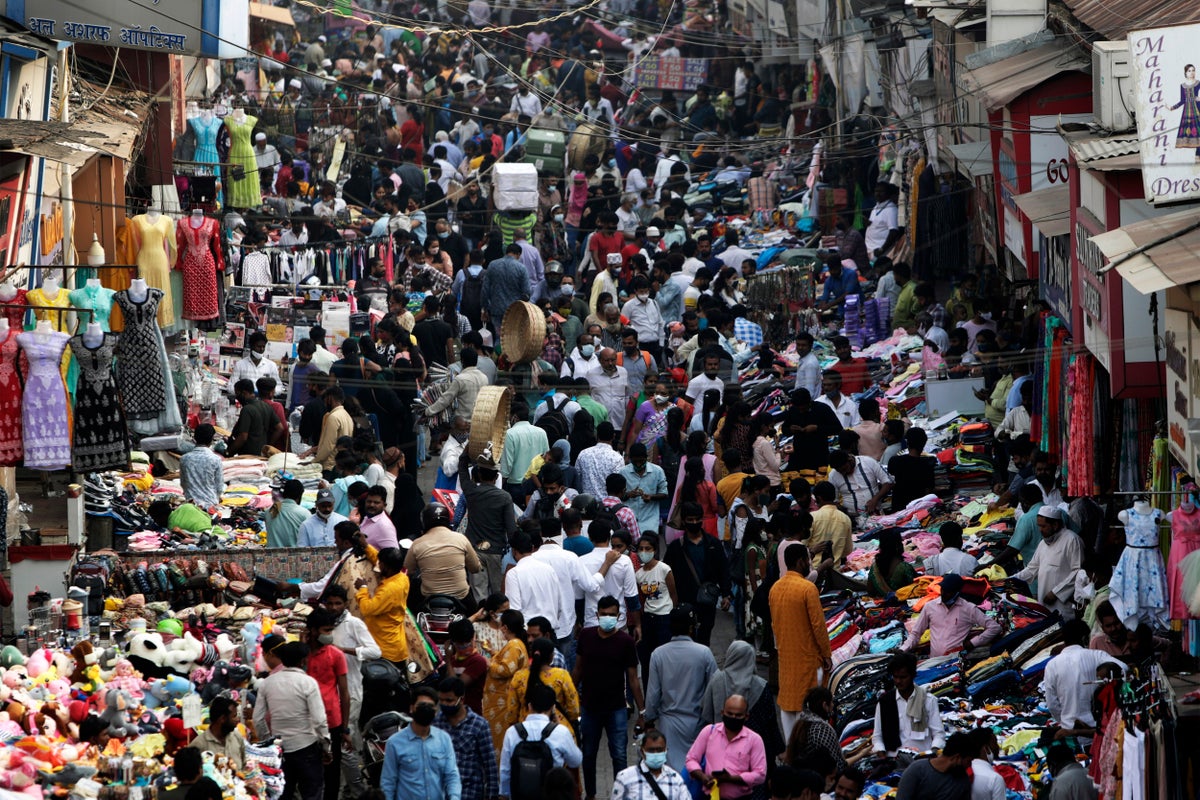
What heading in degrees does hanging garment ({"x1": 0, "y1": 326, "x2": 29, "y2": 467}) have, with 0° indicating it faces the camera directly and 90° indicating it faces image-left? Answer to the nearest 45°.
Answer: approximately 0°

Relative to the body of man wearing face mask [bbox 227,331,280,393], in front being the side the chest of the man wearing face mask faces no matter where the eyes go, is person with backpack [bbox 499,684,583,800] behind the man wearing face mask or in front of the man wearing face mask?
in front

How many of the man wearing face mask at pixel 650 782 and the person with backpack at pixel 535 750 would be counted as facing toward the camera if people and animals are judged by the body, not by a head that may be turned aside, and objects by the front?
1

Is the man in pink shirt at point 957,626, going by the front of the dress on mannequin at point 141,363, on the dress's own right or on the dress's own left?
on the dress's own left

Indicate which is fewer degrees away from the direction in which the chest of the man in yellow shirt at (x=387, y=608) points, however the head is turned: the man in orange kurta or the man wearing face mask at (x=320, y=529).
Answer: the man wearing face mask

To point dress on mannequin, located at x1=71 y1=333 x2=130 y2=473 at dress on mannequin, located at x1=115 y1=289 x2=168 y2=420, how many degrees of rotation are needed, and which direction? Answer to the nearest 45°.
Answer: approximately 135° to its left
